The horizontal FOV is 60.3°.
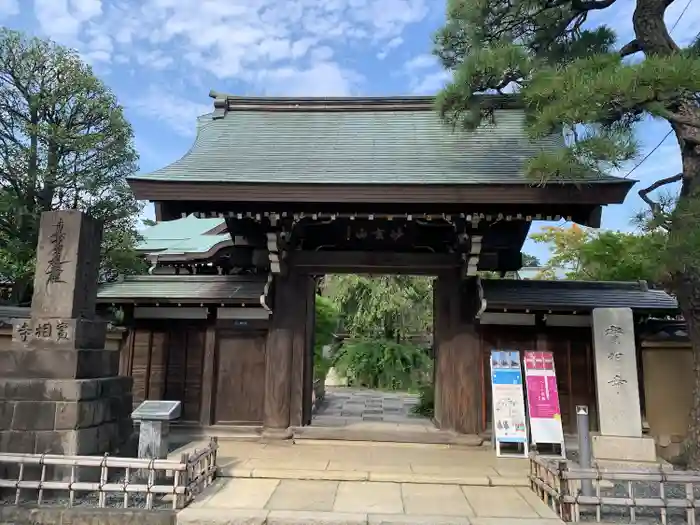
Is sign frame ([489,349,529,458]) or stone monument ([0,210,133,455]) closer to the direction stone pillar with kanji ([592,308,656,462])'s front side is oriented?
the stone monument

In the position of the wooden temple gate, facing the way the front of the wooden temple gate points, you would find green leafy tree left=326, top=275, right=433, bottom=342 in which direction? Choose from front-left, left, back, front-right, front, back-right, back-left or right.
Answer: back

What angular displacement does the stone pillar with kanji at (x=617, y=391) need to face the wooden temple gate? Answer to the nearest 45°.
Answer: approximately 90° to its right

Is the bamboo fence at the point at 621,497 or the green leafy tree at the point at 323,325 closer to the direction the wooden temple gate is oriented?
the bamboo fence

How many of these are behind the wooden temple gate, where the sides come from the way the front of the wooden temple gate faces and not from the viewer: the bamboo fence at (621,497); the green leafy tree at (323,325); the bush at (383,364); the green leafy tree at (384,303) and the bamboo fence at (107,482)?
3

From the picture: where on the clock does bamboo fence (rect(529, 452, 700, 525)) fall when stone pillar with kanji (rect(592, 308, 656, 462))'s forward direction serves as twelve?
The bamboo fence is roughly at 12 o'clock from the stone pillar with kanji.

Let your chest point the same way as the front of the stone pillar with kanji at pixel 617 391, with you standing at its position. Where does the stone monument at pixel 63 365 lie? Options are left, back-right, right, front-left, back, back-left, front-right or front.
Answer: front-right

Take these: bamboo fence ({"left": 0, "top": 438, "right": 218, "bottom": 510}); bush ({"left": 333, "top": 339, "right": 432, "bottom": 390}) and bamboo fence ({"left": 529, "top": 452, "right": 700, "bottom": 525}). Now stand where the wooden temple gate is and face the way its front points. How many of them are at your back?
1

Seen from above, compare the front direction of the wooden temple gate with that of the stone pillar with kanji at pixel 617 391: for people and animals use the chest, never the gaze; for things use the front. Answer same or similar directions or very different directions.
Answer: same or similar directions

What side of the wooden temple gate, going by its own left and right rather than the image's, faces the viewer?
front

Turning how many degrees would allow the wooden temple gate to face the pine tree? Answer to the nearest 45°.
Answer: approximately 45° to its left

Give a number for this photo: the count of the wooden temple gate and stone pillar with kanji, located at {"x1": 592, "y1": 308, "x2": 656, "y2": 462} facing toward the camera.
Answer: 2

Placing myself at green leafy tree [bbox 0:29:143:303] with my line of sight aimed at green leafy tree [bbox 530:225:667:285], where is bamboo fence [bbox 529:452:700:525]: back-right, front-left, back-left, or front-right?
front-right
